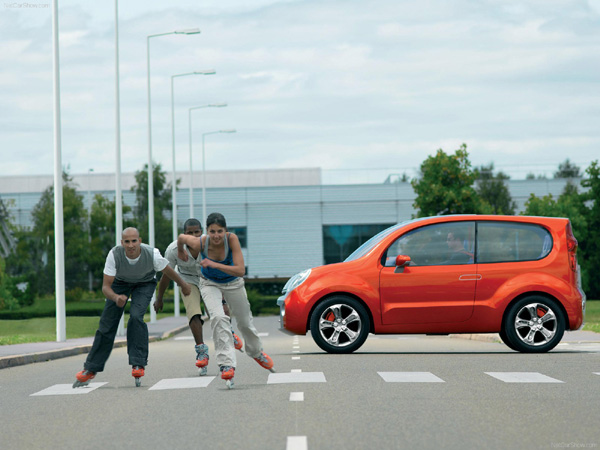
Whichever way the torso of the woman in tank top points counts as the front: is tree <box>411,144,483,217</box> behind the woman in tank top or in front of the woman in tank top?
behind

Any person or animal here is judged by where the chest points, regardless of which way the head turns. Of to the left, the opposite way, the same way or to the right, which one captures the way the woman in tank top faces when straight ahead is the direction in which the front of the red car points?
to the left

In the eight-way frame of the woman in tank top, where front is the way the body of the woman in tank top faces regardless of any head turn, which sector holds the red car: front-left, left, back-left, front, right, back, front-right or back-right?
back-left

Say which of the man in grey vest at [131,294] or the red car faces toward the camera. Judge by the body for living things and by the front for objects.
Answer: the man in grey vest

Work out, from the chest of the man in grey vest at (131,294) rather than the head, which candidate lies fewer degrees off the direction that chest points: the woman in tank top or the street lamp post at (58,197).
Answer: the woman in tank top

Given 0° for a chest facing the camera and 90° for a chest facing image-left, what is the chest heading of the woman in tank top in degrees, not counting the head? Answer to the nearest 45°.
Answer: approximately 0°

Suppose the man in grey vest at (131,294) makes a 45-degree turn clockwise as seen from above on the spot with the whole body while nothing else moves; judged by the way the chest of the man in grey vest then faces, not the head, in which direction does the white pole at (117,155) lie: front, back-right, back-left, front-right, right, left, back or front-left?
back-right

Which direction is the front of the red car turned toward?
to the viewer's left

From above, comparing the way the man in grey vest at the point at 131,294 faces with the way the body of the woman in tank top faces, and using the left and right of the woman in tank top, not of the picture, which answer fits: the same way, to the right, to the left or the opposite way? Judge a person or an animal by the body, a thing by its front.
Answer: the same way

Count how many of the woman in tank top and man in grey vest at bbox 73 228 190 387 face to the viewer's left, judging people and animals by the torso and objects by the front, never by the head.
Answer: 0

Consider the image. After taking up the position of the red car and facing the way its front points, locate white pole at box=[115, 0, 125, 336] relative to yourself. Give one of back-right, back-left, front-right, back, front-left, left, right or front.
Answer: front-right

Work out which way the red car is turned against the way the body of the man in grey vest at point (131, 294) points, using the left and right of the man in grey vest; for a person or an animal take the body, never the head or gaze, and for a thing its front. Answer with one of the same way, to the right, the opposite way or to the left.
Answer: to the right

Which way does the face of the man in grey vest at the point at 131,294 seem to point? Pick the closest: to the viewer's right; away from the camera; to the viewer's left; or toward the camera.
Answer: toward the camera

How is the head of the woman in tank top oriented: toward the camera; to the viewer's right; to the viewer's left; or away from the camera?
toward the camera
